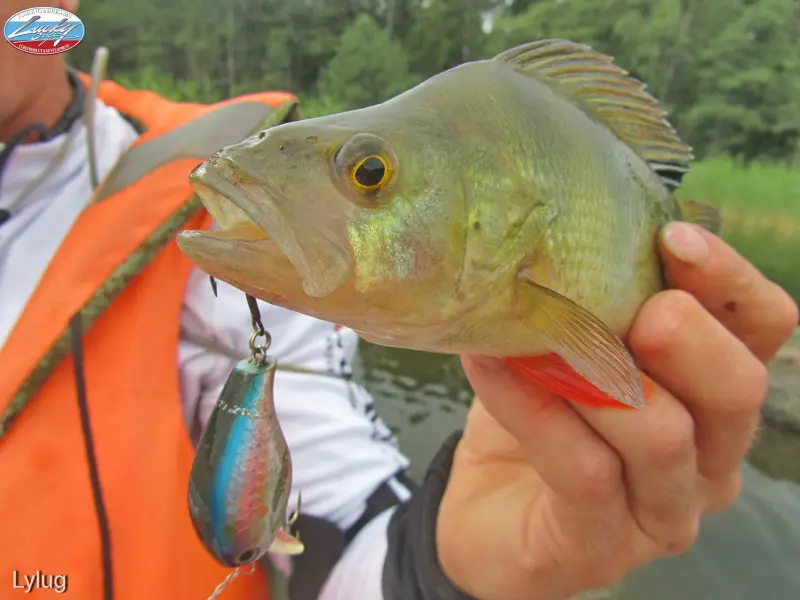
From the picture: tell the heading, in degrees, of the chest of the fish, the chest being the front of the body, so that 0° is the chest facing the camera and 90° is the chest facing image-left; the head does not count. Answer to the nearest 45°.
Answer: approximately 45°
